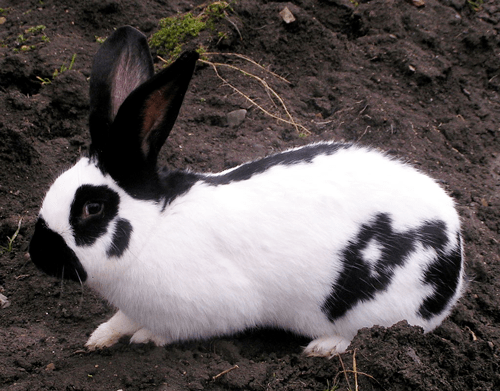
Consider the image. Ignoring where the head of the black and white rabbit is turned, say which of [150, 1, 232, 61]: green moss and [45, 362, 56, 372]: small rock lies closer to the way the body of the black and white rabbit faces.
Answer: the small rock

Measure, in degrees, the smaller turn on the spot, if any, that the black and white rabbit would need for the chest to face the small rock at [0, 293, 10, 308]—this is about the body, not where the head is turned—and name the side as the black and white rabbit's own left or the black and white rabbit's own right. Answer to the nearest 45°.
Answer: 0° — it already faces it

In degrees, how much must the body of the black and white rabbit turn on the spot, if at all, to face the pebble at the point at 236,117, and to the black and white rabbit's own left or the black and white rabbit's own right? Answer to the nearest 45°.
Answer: approximately 90° to the black and white rabbit's own right

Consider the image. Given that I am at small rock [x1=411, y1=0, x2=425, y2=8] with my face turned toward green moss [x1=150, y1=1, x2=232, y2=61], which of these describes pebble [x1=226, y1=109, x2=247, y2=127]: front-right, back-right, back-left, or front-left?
front-left

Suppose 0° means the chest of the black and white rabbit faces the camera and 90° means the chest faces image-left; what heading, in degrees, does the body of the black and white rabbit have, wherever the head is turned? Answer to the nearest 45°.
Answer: approximately 90°

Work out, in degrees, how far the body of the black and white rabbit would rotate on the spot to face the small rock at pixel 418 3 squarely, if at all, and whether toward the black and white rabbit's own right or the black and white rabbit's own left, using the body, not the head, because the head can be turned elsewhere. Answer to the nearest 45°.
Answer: approximately 135° to the black and white rabbit's own right

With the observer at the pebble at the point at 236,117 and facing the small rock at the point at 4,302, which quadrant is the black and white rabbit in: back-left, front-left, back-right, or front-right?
front-left

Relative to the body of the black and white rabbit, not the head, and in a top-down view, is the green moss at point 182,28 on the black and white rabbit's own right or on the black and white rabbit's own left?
on the black and white rabbit's own right

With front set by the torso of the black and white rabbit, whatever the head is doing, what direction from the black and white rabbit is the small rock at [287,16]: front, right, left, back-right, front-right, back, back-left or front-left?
right

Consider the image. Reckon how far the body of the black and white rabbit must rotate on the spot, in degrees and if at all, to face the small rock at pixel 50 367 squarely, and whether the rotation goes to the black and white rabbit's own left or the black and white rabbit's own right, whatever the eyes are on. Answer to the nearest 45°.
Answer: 0° — it already faces it
